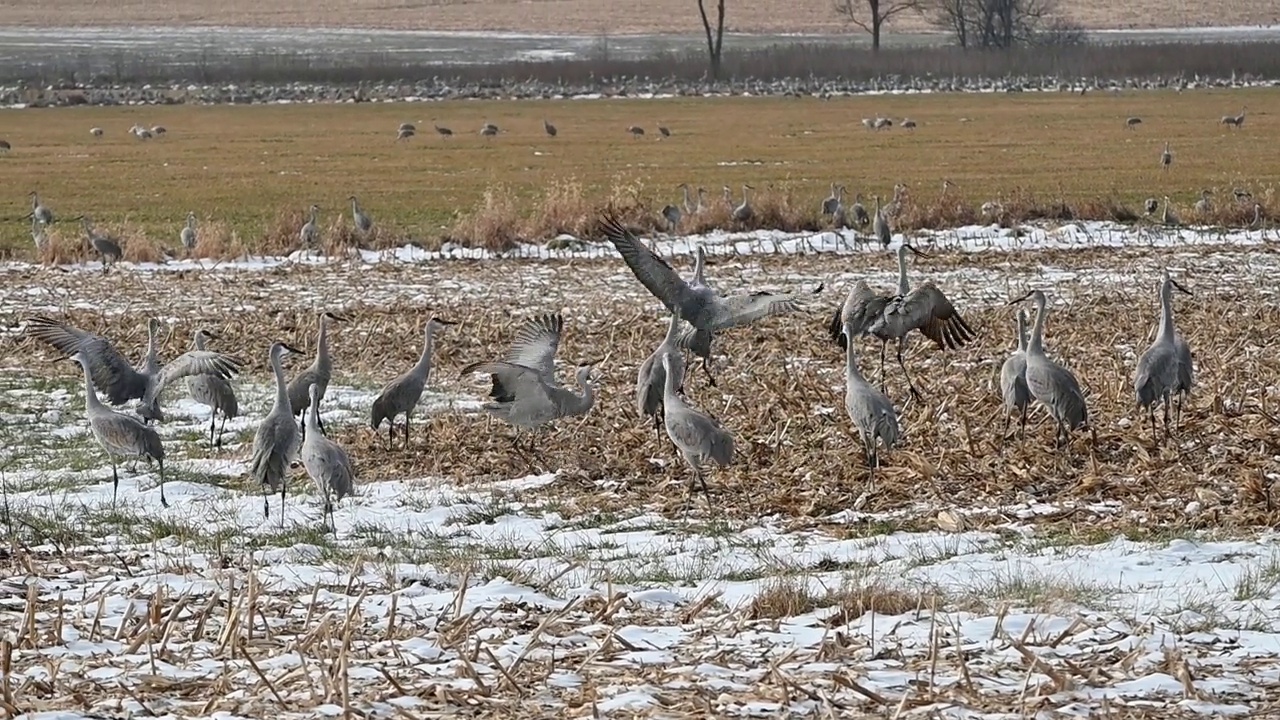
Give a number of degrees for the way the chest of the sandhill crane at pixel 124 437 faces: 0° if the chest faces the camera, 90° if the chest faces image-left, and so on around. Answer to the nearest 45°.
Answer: approximately 90°

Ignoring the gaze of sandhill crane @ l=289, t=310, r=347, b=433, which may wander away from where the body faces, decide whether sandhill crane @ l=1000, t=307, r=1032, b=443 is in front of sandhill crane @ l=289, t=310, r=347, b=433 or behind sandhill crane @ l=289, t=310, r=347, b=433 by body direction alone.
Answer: in front

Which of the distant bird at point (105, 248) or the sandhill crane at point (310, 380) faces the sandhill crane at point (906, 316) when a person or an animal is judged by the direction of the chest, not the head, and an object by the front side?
the sandhill crane at point (310, 380)

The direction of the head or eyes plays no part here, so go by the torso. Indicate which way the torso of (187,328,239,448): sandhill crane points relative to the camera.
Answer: to the viewer's left

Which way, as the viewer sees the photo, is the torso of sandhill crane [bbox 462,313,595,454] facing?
to the viewer's right

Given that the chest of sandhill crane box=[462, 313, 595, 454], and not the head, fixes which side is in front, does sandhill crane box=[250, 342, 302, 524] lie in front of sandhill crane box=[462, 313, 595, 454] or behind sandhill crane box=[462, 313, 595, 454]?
behind

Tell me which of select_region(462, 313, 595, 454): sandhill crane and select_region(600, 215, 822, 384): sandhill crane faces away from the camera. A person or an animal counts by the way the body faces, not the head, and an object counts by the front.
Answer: select_region(600, 215, 822, 384): sandhill crane

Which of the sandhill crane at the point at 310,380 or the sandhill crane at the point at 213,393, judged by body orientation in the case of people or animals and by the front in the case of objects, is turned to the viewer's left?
the sandhill crane at the point at 213,393

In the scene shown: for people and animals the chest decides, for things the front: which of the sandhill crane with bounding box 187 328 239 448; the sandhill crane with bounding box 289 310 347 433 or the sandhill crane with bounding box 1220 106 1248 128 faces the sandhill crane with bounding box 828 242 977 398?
the sandhill crane with bounding box 289 310 347 433
